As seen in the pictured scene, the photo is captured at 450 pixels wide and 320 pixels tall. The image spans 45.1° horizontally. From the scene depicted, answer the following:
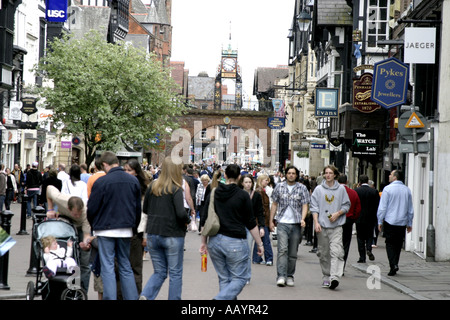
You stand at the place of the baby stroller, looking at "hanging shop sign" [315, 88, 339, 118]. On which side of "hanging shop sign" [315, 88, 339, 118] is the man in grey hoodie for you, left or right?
right

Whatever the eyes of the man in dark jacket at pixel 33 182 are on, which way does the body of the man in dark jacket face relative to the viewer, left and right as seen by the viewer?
facing away from the viewer

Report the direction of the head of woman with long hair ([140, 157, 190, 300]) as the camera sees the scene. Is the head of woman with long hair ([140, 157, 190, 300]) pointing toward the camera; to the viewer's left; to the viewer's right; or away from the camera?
away from the camera

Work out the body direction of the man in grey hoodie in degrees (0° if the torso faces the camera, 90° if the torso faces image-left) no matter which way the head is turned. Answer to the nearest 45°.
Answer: approximately 0°
